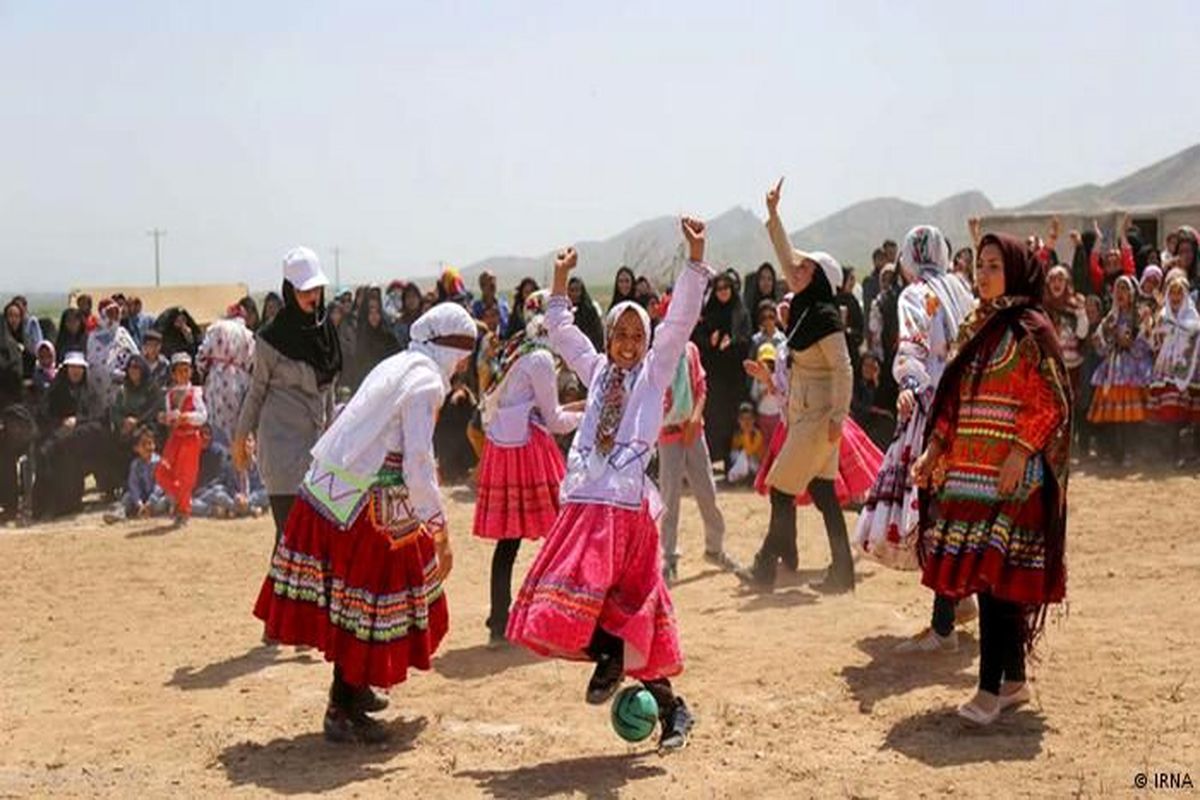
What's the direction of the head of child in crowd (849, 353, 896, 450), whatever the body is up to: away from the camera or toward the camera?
toward the camera

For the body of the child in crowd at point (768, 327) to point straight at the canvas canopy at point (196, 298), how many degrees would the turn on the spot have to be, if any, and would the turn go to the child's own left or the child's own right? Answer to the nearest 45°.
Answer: approximately 135° to the child's own right

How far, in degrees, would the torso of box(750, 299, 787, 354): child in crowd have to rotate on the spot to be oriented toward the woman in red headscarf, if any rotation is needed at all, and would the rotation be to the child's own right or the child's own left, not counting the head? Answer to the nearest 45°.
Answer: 0° — they already face them

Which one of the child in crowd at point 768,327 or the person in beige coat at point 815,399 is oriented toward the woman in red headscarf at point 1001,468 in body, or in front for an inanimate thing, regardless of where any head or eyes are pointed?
the child in crowd

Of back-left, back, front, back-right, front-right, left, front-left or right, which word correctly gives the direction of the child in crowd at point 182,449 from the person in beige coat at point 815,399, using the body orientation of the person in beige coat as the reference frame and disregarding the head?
front-right

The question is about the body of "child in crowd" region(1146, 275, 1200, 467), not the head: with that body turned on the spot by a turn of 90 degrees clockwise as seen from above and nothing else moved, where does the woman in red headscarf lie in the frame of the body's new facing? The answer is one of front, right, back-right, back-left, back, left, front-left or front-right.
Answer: left

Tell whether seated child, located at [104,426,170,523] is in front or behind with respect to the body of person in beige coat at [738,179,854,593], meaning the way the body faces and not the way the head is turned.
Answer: in front

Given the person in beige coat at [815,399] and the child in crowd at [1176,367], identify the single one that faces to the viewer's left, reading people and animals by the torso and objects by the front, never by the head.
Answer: the person in beige coat

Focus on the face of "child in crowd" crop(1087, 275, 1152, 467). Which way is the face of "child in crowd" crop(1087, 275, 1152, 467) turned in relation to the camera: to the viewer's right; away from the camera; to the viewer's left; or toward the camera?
toward the camera

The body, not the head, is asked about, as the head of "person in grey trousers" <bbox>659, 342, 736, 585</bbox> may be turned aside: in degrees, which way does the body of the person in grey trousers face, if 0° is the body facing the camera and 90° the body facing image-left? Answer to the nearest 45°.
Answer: approximately 0°

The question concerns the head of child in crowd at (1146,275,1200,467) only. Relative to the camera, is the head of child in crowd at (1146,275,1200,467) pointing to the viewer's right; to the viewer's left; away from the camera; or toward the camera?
toward the camera

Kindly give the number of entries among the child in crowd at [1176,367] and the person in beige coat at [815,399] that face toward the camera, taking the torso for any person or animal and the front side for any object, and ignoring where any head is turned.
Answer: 1

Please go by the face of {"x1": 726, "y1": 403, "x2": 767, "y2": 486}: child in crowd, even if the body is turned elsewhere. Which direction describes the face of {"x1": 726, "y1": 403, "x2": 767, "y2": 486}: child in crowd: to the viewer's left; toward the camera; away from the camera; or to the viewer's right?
toward the camera

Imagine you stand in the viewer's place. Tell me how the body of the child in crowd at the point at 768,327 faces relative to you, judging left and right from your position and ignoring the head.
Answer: facing the viewer

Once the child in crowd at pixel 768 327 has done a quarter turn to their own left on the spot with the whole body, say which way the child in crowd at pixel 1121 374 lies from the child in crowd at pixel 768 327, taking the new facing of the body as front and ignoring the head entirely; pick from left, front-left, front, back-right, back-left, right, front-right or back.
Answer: front

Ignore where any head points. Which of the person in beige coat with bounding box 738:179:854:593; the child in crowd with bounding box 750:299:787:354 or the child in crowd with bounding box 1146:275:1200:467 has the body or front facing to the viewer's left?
the person in beige coat

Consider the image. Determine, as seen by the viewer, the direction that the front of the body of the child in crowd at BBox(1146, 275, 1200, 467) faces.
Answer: toward the camera

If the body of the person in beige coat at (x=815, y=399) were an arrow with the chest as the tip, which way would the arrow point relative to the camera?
to the viewer's left
